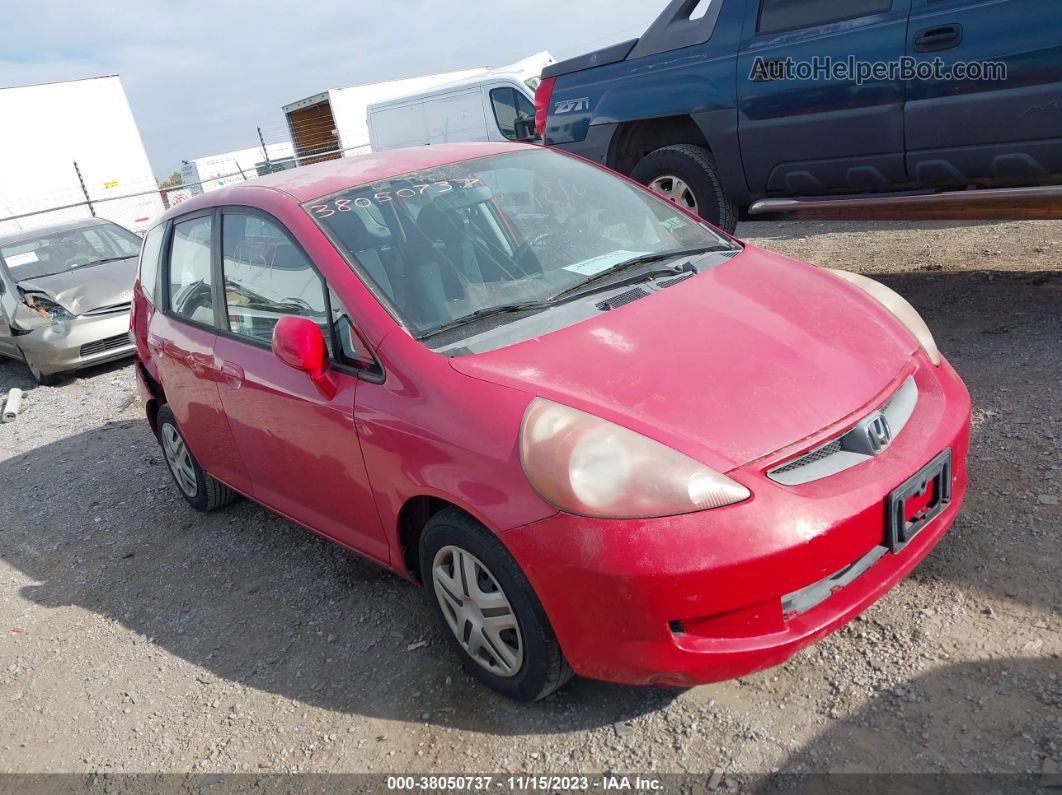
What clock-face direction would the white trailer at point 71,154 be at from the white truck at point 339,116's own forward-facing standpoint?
The white trailer is roughly at 7 o'clock from the white truck.

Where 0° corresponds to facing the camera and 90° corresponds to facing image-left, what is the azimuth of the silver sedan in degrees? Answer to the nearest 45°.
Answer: approximately 315°

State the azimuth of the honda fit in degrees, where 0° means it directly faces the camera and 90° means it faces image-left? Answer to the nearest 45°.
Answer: approximately 315°

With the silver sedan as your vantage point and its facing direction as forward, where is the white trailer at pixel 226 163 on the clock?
The white trailer is roughly at 8 o'clock from the silver sedan.

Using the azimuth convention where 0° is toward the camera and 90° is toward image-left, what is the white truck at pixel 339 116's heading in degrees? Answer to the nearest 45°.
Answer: approximately 225°

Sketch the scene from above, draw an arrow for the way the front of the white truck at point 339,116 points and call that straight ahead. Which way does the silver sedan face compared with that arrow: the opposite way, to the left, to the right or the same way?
to the right

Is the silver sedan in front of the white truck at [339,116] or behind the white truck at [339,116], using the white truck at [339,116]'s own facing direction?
behind

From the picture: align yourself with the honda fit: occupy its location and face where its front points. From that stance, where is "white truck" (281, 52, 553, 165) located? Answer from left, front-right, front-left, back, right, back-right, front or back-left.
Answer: back-left

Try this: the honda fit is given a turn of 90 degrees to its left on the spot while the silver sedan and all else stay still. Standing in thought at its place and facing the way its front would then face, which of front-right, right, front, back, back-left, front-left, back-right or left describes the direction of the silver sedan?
left

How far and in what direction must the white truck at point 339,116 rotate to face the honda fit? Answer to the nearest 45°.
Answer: approximately 135° to its right

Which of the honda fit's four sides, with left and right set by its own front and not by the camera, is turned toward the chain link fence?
back

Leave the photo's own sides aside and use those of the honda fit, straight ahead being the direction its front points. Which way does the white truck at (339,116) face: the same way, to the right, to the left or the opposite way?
to the left
